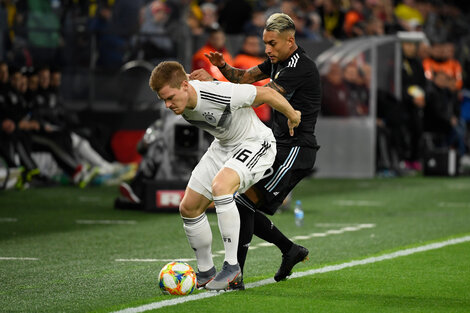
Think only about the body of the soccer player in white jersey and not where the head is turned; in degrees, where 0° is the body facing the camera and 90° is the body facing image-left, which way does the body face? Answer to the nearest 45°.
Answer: approximately 45°

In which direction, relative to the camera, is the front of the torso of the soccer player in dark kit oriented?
to the viewer's left

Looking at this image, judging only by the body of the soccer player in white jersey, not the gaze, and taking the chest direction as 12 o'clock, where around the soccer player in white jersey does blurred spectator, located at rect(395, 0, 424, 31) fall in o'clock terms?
The blurred spectator is roughly at 5 o'clock from the soccer player in white jersey.

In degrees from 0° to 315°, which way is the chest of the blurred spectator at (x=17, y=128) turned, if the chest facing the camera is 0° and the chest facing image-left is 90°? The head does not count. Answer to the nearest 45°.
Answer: approximately 315°

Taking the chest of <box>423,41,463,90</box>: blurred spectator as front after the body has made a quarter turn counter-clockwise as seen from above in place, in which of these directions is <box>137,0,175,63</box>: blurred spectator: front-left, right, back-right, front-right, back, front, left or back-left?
back-right

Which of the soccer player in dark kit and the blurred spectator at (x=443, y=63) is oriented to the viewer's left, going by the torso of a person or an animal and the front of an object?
the soccer player in dark kit

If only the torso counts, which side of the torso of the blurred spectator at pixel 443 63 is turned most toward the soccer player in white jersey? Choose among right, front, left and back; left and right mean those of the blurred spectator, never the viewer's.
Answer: front

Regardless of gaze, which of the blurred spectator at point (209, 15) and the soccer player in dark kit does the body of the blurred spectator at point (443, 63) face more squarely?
the soccer player in dark kit

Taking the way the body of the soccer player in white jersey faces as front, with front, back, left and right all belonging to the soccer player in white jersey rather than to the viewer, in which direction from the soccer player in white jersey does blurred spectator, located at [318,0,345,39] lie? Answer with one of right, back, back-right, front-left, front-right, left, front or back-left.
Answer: back-right
